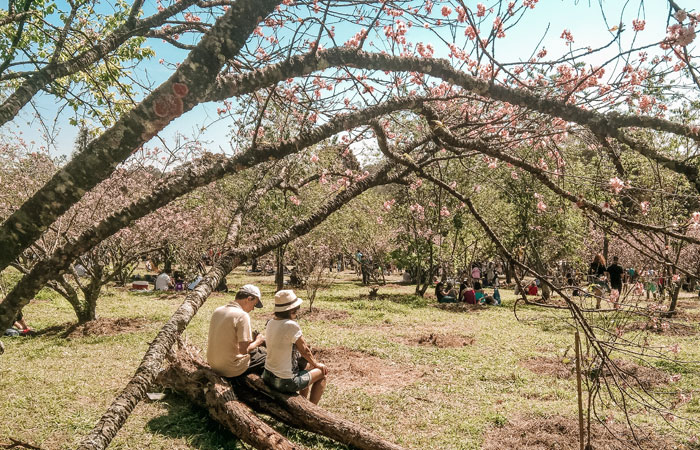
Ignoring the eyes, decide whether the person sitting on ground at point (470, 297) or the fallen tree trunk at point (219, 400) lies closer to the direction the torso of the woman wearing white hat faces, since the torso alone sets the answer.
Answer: the person sitting on ground

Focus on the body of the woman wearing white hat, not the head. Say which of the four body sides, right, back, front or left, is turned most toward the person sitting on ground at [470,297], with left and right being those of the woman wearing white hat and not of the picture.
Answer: front

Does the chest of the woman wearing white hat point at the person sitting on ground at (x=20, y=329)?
no

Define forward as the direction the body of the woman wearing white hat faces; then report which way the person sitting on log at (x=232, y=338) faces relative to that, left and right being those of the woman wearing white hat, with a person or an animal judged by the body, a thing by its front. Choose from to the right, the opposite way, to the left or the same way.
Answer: the same way

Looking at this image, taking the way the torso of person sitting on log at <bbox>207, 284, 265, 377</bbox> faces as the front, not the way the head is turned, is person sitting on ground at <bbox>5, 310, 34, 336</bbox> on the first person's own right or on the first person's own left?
on the first person's own left

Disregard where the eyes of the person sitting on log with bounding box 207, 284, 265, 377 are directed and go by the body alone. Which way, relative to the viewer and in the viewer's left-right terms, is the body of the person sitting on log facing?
facing away from the viewer and to the right of the viewer

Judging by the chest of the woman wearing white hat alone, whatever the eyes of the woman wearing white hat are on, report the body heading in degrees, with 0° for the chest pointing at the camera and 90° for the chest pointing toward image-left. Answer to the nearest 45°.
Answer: approximately 225°

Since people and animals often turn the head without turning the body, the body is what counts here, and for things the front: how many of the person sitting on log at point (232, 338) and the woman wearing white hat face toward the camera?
0

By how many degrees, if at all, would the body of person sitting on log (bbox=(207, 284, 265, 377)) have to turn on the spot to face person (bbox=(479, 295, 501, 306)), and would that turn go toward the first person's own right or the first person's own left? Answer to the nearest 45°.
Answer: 0° — they already face them

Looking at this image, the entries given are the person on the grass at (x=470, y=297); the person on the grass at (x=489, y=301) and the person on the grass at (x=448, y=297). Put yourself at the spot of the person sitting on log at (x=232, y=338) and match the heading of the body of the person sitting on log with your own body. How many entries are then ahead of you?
3
